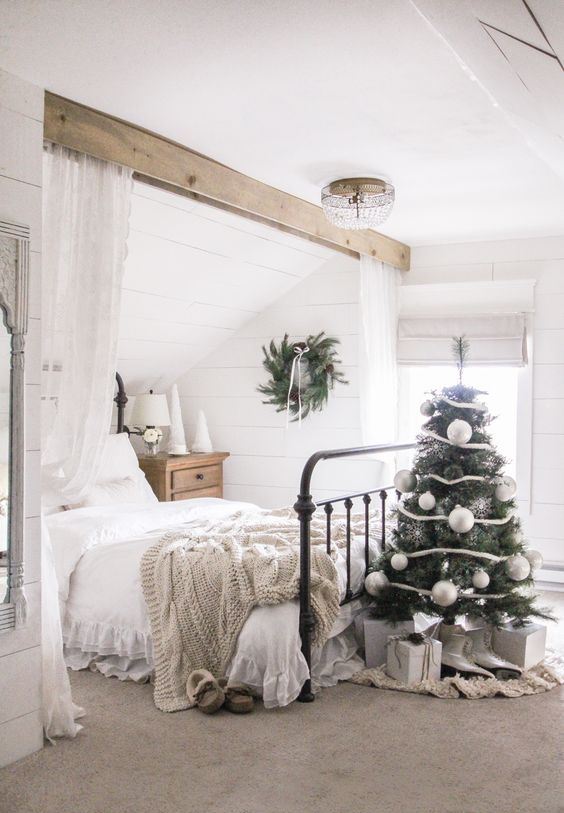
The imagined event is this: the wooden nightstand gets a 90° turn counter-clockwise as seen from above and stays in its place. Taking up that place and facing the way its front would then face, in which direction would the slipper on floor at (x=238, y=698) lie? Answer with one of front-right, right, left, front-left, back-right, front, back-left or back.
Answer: back-right

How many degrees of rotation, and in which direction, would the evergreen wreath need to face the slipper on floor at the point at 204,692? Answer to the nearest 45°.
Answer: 0° — it already faces it

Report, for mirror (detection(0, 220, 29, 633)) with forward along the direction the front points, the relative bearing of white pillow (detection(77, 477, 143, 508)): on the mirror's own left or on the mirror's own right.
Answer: on the mirror's own left

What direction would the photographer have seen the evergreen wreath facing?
facing the viewer

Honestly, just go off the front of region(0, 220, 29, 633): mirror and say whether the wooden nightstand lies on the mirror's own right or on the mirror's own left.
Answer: on the mirror's own left

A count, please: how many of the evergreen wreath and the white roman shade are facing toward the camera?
2

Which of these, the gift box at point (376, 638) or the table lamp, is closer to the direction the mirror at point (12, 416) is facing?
the gift box

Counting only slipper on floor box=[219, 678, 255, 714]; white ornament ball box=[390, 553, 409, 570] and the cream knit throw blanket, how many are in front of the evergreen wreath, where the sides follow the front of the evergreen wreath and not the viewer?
3

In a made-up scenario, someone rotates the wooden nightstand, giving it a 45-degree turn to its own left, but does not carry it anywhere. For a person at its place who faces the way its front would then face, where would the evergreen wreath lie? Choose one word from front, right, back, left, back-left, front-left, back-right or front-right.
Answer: front

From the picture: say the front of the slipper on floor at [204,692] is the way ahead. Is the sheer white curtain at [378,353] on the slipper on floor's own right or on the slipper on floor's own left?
on the slipper on floor's own left

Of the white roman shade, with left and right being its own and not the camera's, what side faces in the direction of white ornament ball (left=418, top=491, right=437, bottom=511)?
front
